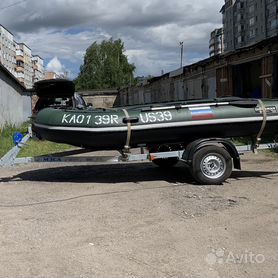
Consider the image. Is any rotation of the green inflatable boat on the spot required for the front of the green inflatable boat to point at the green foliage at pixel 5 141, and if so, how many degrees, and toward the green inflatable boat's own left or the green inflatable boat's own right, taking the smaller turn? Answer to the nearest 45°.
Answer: approximately 45° to the green inflatable boat's own right

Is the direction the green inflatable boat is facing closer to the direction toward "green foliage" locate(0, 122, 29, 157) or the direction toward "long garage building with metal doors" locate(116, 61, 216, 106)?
the green foliage

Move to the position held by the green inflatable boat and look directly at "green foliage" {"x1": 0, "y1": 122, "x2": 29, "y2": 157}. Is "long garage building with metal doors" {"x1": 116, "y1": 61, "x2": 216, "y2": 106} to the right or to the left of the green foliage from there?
right

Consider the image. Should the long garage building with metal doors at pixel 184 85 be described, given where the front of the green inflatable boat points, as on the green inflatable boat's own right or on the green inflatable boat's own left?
on the green inflatable boat's own right

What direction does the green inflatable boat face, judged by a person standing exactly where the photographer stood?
facing to the left of the viewer
